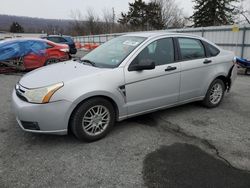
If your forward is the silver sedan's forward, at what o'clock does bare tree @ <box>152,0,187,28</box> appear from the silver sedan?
The bare tree is roughly at 5 o'clock from the silver sedan.

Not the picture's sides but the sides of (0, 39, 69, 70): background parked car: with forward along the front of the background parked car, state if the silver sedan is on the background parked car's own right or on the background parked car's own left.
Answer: on the background parked car's own left

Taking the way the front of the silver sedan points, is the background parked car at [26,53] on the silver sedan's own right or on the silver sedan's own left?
on the silver sedan's own right

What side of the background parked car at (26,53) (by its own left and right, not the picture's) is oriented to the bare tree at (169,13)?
back

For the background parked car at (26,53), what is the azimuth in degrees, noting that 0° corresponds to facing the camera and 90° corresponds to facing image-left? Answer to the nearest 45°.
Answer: approximately 45°

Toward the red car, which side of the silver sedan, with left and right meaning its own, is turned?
right
